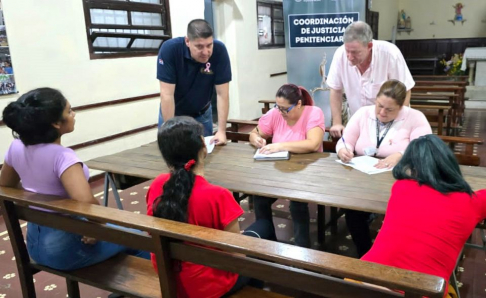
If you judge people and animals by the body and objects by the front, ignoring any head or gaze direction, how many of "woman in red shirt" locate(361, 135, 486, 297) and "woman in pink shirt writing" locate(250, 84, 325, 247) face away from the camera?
1

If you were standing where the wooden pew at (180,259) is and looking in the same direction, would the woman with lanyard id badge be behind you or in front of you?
in front

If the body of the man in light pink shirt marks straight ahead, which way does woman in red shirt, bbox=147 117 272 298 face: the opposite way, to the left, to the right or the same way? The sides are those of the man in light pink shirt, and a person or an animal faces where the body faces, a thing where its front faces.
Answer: the opposite way

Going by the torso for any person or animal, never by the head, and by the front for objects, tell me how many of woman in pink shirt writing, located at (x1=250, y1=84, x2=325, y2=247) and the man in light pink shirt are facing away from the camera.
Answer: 0

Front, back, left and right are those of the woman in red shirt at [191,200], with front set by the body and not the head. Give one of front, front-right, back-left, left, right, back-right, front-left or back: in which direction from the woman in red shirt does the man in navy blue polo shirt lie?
front-left

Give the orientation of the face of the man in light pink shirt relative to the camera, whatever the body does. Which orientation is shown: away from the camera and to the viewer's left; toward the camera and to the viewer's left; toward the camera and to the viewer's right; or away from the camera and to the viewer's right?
toward the camera and to the viewer's left

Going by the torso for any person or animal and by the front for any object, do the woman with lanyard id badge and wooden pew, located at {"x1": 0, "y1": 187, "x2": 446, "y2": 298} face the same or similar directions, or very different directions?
very different directions

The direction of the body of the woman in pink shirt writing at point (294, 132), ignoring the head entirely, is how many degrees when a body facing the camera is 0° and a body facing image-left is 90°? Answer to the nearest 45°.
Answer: approximately 45°

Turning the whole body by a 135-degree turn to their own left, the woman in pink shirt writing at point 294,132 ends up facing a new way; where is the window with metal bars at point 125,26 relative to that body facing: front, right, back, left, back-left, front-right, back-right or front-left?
back-left

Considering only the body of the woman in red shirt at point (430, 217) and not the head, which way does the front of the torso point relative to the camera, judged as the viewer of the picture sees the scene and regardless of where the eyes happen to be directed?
away from the camera

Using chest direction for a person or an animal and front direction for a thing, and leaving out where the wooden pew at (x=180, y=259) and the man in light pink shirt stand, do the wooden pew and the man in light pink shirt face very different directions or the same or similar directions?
very different directions

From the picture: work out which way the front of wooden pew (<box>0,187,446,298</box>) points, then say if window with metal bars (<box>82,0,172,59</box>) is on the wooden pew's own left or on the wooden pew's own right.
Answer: on the wooden pew's own left

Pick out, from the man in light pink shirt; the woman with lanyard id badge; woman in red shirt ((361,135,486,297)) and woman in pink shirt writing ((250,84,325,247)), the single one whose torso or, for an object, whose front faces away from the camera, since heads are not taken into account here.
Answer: the woman in red shirt

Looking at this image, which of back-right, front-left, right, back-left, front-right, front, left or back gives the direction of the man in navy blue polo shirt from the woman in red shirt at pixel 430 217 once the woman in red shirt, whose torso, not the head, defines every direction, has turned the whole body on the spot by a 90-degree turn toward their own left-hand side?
front-right

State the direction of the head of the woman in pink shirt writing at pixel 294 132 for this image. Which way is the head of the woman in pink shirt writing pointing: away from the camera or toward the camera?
toward the camera

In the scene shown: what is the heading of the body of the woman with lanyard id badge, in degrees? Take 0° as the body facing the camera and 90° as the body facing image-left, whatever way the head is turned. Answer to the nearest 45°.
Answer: approximately 45°
